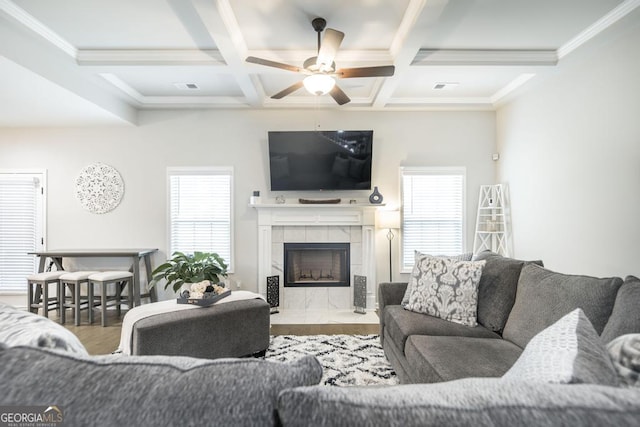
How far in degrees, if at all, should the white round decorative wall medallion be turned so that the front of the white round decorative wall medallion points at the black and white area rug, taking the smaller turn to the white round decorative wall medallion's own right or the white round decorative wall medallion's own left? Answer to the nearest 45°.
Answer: approximately 45° to the white round decorative wall medallion's own left

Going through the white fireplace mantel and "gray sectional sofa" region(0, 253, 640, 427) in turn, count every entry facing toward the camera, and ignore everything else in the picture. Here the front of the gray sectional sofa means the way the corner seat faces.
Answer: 1

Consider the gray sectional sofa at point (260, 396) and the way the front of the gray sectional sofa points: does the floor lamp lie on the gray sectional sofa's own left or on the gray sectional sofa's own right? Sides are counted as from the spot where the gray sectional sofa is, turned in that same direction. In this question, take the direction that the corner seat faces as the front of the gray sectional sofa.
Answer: on the gray sectional sofa's own right

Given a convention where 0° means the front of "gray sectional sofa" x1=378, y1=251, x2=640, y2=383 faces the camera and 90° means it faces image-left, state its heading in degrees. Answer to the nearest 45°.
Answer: approximately 45°

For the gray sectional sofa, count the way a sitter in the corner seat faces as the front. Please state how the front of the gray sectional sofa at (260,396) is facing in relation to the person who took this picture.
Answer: facing away from the viewer and to the left of the viewer

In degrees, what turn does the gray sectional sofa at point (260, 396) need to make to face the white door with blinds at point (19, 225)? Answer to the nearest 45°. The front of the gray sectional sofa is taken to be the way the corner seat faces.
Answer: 0° — it already faces it

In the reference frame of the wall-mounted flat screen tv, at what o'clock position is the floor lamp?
The floor lamp is roughly at 9 o'clock from the wall-mounted flat screen tv.

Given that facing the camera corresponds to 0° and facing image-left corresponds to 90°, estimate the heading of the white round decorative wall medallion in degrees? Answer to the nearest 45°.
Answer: approximately 0°

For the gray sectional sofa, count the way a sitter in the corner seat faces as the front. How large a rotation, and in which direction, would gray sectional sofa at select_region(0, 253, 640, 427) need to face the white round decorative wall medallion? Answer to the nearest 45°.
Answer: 0° — it already faces it

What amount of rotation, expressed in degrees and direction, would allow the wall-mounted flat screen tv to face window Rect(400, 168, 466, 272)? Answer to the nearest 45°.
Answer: approximately 90° to its left
